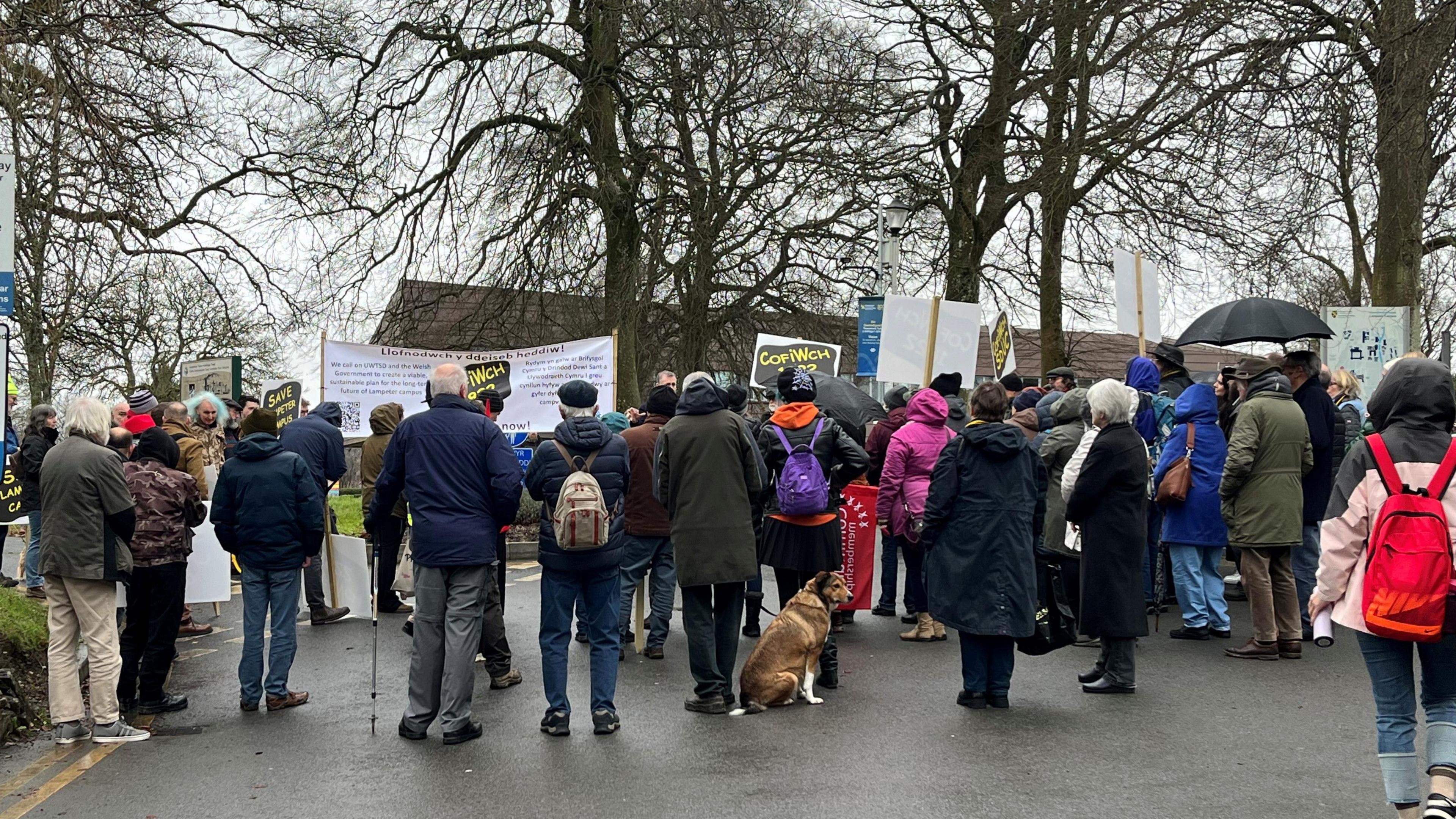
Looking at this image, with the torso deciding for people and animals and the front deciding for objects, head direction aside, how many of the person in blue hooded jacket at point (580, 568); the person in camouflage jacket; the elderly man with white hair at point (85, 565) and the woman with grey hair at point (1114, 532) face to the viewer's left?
1

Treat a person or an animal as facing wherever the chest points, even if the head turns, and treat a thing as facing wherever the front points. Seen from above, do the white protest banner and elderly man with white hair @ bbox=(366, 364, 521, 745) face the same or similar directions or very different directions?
very different directions

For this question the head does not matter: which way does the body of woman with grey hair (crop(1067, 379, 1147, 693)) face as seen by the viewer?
to the viewer's left

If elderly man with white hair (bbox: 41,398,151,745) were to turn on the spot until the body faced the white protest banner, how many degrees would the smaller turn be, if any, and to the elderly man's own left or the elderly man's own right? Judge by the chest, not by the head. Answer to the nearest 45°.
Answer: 0° — they already face it

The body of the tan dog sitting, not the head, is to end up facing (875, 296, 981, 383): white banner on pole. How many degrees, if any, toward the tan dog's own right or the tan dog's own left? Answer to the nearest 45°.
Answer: approximately 90° to the tan dog's own left

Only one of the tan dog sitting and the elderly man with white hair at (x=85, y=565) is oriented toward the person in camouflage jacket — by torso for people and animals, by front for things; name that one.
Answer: the elderly man with white hair

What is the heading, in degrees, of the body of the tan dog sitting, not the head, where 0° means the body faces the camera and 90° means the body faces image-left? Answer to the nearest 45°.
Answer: approximately 270°

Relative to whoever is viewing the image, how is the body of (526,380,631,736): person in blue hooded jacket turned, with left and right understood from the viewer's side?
facing away from the viewer

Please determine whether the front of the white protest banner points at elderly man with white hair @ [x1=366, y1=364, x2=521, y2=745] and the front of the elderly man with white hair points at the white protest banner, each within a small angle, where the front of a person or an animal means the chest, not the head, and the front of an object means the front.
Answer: yes

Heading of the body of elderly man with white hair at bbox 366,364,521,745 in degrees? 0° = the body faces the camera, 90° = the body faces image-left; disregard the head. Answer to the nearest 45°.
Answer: approximately 180°

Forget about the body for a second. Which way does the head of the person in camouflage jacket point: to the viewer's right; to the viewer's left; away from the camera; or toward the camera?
away from the camera

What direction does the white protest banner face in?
toward the camera

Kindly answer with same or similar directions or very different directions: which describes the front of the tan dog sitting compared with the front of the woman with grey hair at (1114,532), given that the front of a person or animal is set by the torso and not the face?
very different directions

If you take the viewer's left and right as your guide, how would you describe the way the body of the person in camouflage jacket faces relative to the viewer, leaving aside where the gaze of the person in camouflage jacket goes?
facing away from the viewer and to the right of the viewer

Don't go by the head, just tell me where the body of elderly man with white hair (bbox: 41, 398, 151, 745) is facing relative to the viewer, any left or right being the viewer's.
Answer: facing away from the viewer and to the right of the viewer

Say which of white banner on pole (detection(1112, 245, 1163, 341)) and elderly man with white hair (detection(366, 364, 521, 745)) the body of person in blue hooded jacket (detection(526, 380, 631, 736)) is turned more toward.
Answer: the white banner on pole
